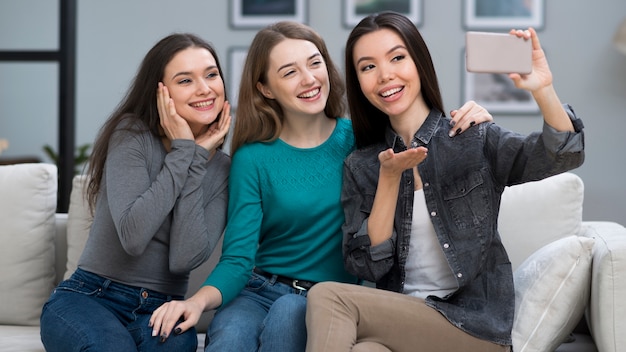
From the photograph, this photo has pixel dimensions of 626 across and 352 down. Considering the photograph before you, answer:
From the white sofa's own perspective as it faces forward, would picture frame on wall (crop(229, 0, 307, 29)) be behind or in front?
behind

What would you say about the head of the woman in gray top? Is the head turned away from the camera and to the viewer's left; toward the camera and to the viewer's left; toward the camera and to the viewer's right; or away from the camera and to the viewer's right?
toward the camera and to the viewer's right

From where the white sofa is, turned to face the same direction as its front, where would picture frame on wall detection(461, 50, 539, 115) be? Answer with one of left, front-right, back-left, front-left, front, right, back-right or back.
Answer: back

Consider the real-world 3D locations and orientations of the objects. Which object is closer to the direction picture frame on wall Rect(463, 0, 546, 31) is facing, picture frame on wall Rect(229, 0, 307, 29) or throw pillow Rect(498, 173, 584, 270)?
the throw pillow

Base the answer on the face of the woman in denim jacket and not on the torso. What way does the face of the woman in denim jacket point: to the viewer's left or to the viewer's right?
to the viewer's right

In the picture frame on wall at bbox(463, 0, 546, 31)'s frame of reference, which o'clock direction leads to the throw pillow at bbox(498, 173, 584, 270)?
The throw pillow is roughly at 12 o'clock from the picture frame on wall.

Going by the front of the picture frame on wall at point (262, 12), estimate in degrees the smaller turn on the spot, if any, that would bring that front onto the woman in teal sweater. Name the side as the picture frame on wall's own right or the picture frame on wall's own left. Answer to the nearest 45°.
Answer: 0° — it already faces them

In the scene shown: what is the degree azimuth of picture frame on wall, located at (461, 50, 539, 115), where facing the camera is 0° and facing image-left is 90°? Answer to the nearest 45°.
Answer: approximately 0°
